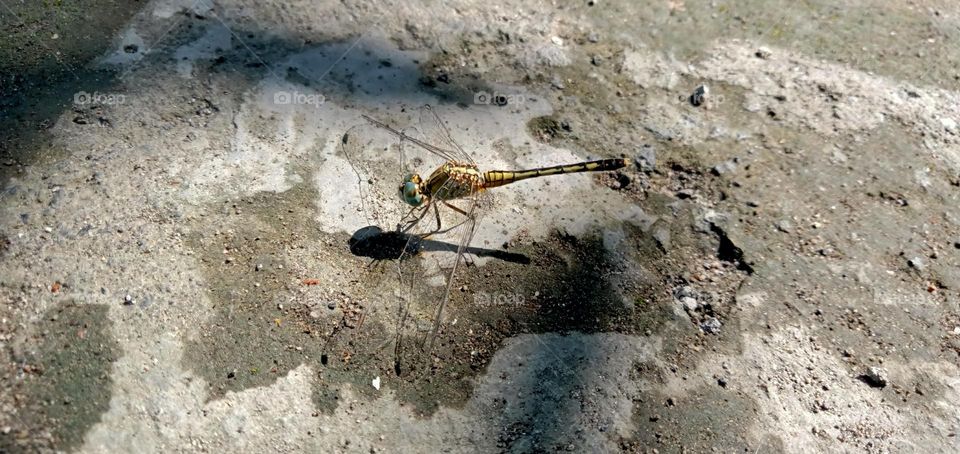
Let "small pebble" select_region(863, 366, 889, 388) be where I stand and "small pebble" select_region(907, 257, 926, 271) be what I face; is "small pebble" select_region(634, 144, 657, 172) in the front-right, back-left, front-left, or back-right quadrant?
front-left

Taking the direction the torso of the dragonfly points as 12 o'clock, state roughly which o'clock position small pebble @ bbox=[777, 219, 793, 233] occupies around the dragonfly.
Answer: The small pebble is roughly at 6 o'clock from the dragonfly.

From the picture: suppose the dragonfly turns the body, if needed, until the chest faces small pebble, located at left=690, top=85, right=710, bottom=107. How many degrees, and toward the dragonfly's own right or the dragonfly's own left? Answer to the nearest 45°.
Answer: approximately 135° to the dragonfly's own right

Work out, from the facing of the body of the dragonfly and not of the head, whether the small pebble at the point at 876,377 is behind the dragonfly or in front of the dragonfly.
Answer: behind

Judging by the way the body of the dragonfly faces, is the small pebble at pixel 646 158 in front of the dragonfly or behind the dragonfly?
behind

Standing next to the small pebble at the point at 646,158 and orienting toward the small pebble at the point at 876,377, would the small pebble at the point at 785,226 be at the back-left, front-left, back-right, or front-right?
front-left

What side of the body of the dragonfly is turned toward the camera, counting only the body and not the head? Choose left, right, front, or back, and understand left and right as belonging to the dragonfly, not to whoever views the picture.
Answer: left

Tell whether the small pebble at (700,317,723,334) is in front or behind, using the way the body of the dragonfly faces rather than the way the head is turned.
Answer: behind

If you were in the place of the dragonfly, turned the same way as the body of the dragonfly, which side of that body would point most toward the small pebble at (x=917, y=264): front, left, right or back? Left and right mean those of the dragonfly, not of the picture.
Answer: back

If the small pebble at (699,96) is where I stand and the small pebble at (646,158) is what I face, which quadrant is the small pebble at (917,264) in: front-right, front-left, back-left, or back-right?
front-left

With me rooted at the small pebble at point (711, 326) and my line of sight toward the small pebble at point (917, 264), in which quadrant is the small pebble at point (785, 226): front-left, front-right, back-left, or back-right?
front-left
